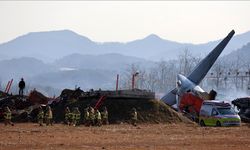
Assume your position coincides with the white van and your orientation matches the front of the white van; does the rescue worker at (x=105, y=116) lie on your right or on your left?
on your right

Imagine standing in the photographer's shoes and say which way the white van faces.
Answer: facing the viewer and to the right of the viewer

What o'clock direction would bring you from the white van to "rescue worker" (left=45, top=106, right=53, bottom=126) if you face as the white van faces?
The rescue worker is roughly at 4 o'clock from the white van.

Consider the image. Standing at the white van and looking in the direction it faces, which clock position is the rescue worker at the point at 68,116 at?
The rescue worker is roughly at 4 o'clock from the white van.

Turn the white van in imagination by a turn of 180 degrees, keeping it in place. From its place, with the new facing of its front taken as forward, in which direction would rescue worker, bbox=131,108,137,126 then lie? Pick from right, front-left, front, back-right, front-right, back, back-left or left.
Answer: front-left

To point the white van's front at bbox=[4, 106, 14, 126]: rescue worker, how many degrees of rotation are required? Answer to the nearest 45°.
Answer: approximately 135° to its right

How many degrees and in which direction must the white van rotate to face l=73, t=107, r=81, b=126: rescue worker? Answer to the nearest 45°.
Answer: approximately 135° to its right
